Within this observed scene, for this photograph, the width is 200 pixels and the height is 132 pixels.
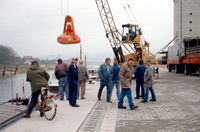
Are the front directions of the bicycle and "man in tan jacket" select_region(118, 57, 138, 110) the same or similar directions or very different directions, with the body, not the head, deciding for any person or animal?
very different directions

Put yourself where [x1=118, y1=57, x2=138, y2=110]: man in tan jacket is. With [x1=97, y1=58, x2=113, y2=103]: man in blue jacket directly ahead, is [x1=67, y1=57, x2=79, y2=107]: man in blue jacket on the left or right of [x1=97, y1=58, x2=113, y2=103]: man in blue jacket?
left

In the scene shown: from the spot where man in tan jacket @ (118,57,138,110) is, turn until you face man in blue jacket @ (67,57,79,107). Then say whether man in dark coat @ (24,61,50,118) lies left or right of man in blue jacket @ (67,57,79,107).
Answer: left

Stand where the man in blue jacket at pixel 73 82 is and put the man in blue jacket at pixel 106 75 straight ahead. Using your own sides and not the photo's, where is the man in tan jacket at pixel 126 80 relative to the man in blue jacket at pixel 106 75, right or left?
right

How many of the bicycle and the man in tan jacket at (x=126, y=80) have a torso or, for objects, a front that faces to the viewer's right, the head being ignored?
1
